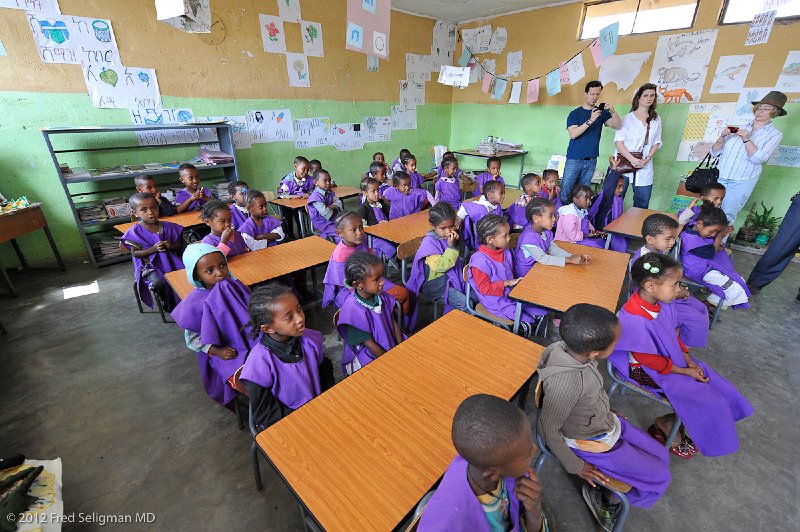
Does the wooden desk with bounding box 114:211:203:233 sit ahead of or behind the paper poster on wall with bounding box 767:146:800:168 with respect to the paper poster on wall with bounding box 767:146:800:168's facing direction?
ahead

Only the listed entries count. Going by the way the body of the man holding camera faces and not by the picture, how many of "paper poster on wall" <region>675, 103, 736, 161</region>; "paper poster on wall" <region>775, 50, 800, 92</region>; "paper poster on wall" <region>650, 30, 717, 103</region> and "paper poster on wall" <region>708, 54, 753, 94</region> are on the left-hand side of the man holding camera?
4

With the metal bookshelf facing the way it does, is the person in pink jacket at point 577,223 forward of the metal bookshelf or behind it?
forward

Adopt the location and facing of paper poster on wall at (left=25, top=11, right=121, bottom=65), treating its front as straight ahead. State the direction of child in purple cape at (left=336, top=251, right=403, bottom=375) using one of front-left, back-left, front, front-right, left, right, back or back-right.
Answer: front

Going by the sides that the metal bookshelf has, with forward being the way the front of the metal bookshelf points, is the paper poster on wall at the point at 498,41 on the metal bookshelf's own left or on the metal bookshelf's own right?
on the metal bookshelf's own left
